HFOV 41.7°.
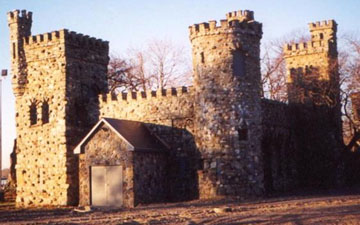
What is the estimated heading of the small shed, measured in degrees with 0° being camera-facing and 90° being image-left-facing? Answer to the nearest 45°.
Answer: approximately 45°
